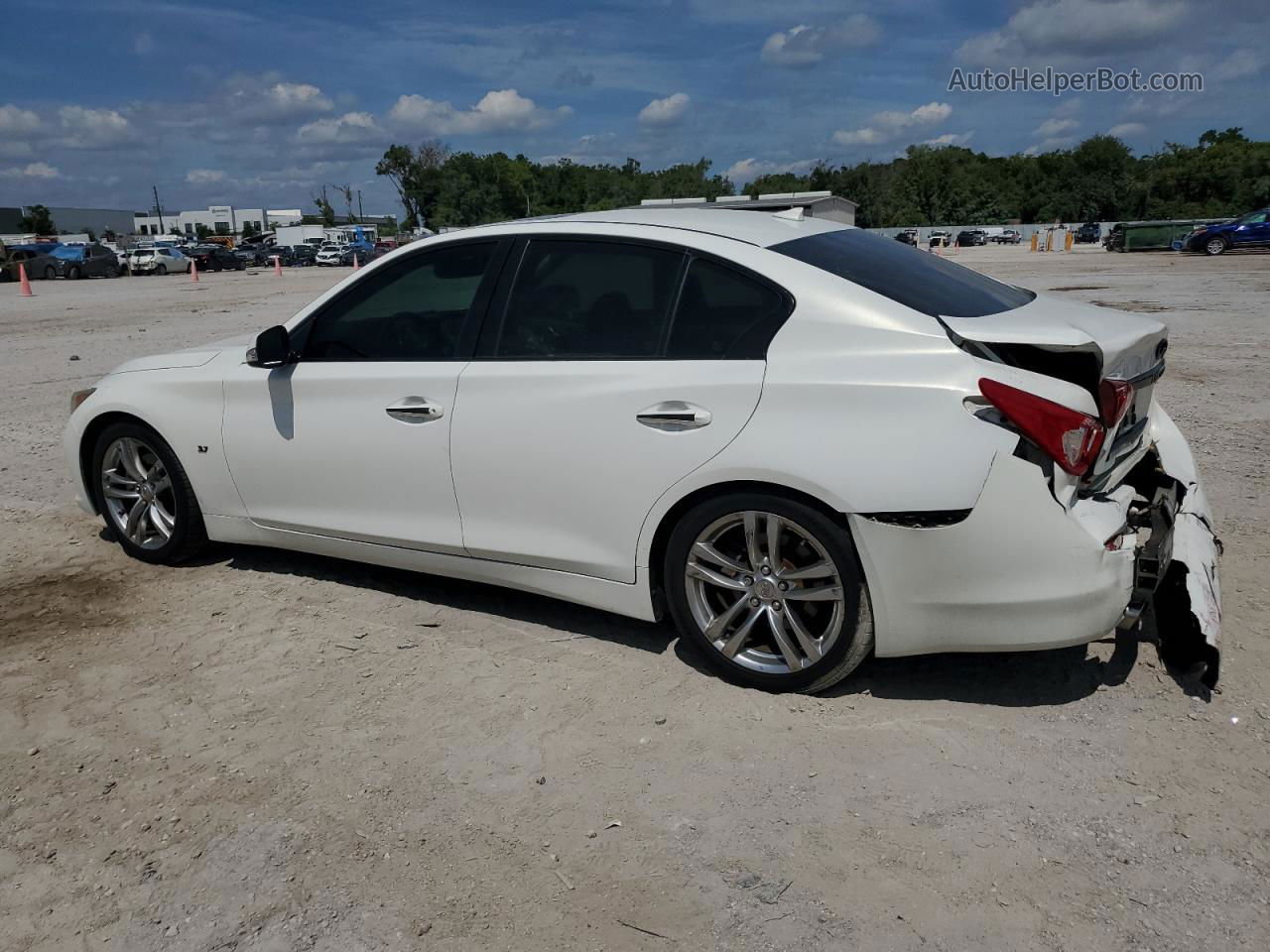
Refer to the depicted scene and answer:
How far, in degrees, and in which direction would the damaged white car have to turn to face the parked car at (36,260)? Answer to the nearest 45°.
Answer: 0° — it already faces it

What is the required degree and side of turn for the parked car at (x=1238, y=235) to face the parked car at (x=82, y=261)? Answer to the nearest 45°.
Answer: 0° — it already faces it

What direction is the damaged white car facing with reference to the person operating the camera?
facing away from the viewer and to the left of the viewer

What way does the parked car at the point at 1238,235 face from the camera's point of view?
to the viewer's left

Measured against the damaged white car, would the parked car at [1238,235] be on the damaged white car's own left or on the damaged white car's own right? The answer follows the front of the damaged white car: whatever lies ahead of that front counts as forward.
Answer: on the damaged white car's own right
